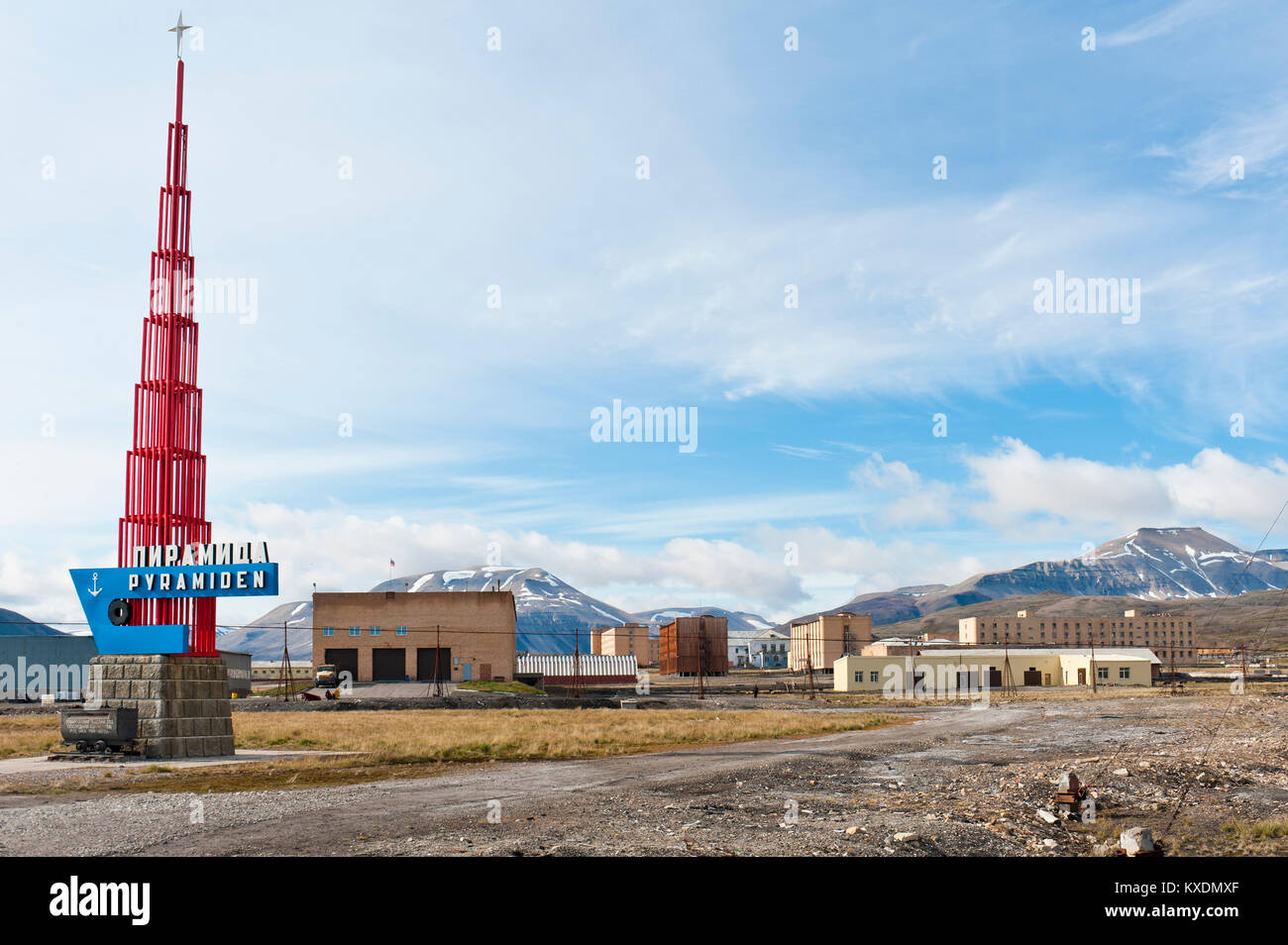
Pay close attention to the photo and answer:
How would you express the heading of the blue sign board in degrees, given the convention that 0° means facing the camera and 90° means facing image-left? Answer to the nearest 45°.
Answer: approximately 0°
